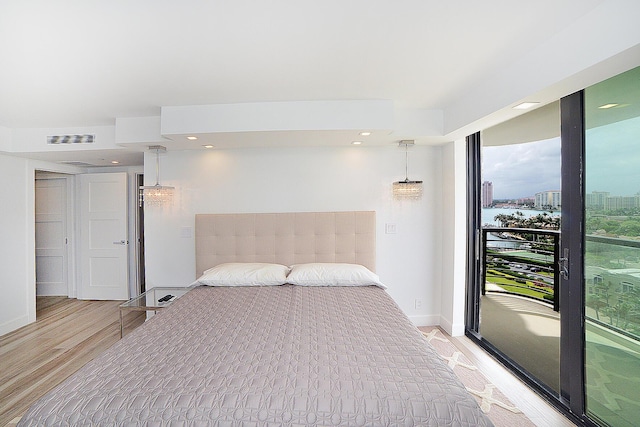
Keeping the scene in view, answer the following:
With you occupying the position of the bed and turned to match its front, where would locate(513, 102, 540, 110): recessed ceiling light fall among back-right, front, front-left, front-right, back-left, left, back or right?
left

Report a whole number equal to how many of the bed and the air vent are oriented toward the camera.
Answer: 2

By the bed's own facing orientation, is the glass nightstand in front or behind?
behind

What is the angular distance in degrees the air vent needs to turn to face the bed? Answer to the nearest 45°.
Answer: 0° — it already faces it

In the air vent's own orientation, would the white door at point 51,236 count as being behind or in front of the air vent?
behind

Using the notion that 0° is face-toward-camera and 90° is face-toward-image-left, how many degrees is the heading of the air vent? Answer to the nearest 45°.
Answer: approximately 0°

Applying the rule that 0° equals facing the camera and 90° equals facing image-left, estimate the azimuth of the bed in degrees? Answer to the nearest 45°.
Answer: approximately 0°
